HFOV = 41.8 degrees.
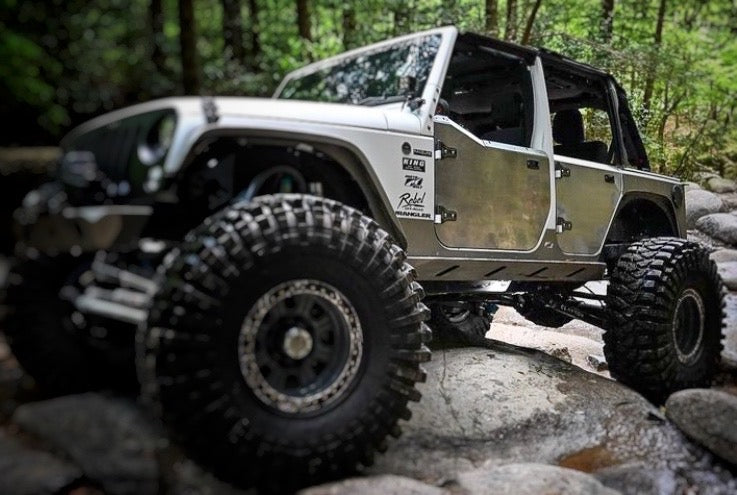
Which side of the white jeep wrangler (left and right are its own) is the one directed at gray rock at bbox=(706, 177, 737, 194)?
back

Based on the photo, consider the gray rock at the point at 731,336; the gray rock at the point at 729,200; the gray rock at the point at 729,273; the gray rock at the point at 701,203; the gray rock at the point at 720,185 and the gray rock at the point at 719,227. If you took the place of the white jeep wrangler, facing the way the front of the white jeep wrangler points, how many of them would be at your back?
6

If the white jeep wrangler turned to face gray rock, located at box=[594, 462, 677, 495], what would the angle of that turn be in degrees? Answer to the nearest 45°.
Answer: approximately 135° to its left

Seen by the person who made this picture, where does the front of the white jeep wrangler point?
facing the viewer and to the left of the viewer

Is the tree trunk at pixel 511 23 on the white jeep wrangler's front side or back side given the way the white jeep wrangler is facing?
on the back side

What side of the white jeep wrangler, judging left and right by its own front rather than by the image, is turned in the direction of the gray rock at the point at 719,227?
back

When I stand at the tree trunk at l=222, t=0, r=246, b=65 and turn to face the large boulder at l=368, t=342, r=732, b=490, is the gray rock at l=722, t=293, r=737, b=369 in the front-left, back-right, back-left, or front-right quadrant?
front-left

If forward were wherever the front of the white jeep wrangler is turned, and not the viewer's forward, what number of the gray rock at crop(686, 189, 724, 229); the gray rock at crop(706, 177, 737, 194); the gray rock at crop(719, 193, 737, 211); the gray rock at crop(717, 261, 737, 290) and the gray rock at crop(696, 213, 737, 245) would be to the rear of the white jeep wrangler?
5

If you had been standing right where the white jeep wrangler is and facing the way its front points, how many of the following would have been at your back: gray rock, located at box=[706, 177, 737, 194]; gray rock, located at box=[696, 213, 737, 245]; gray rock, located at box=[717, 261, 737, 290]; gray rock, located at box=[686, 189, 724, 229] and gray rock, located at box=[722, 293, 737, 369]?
5

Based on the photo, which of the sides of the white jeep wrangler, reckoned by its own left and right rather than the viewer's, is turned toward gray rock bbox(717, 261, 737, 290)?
back

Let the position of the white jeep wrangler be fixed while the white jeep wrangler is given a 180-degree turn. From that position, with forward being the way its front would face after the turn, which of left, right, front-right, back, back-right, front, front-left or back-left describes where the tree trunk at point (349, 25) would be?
front-left
